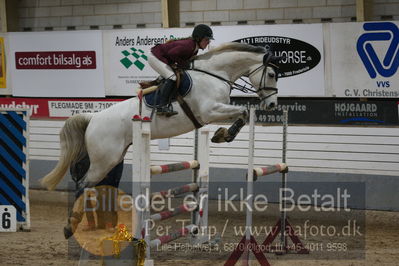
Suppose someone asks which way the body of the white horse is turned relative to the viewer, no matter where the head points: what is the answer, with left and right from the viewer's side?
facing to the right of the viewer

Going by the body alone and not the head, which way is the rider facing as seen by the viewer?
to the viewer's right

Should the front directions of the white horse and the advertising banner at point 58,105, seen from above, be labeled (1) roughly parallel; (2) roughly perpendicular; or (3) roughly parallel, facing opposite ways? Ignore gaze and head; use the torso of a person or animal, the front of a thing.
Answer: roughly perpendicular

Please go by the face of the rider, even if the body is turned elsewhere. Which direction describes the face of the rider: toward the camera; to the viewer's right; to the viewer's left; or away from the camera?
to the viewer's right

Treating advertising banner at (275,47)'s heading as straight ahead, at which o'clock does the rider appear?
The rider is roughly at 1 o'clock from the advertising banner.

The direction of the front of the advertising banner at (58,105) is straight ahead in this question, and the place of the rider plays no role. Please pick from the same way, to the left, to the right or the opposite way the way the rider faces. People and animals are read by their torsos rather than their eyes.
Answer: to the left

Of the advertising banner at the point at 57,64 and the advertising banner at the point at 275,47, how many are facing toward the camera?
2

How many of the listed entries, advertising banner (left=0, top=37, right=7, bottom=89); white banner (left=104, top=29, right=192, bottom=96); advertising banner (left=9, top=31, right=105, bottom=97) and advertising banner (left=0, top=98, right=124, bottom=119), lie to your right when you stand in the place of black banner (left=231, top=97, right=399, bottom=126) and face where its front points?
4
